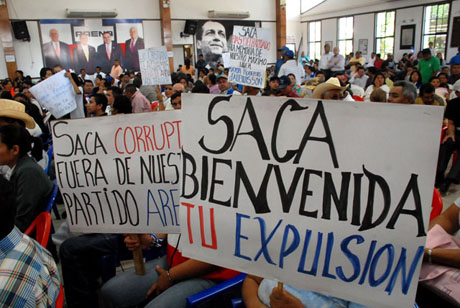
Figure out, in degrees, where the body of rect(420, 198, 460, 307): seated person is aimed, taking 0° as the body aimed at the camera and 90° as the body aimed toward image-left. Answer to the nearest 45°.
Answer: approximately 90°

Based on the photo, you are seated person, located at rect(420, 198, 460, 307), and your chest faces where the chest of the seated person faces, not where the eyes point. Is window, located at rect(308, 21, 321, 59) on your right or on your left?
on your right

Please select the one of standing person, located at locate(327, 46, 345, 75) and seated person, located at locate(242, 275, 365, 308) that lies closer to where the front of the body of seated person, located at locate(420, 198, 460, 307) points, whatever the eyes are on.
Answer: the seated person
